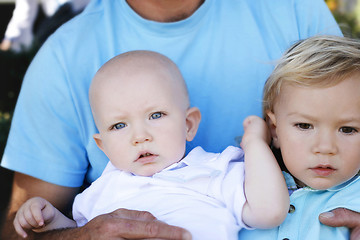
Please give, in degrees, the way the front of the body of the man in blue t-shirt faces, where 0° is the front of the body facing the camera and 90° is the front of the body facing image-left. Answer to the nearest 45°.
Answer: approximately 0°

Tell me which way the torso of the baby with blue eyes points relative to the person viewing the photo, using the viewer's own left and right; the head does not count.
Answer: facing the viewer
